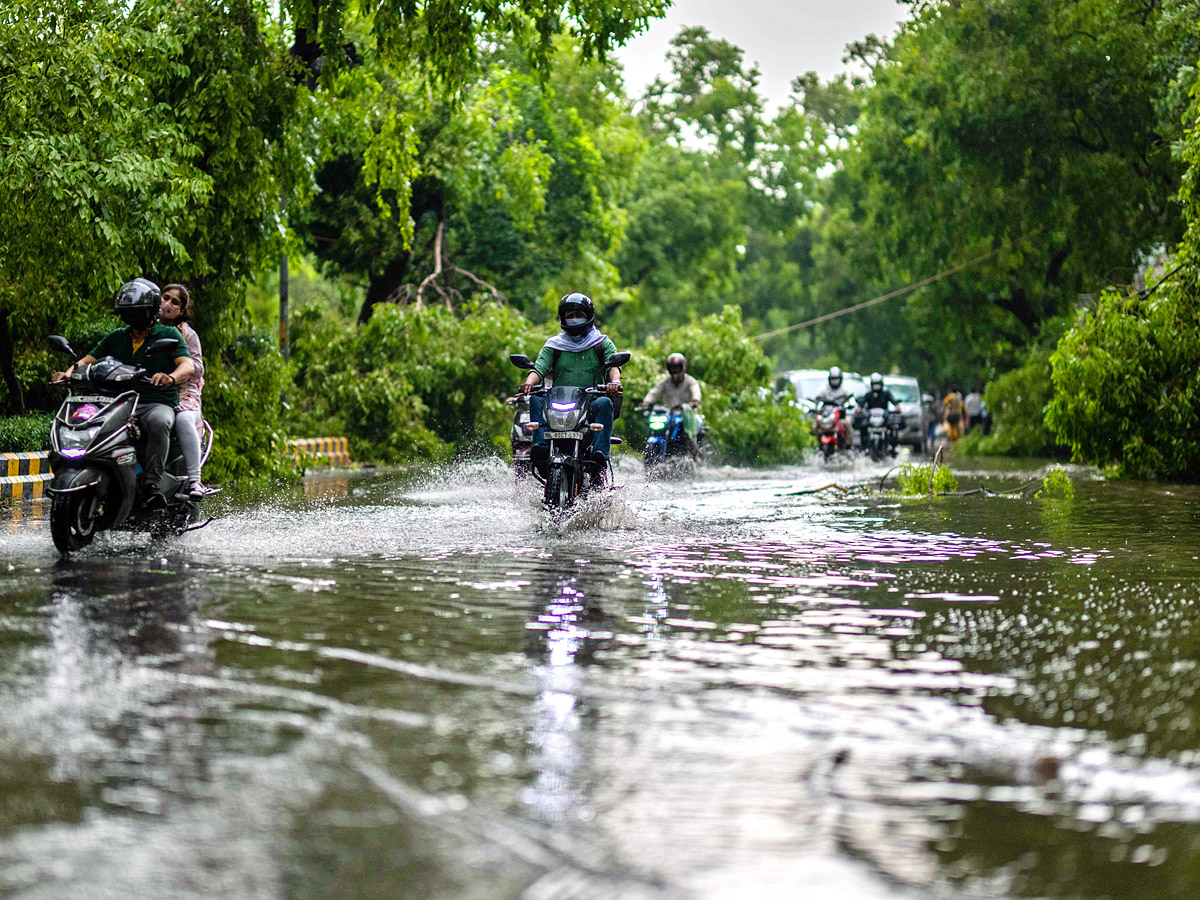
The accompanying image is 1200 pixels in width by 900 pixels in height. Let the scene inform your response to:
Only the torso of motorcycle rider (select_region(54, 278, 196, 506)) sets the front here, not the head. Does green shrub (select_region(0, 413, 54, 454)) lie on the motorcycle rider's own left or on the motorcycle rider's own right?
on the motorcycle rider's own right

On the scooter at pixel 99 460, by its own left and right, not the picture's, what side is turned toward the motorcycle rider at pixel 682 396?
back

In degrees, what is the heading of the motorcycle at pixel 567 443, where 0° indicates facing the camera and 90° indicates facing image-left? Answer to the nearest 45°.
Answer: approximately 0°

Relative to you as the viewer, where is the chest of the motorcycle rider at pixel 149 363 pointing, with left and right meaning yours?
facing the viewer and to the left of the viewer

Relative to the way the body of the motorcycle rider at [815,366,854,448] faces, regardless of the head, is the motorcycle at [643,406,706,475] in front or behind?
in front

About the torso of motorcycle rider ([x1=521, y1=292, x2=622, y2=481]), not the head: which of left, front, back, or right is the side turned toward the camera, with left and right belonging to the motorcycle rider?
front

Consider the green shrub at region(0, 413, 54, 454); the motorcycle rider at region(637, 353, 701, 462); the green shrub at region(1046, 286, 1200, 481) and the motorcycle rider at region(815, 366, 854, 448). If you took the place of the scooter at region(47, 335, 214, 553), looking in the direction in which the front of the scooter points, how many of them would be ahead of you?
0

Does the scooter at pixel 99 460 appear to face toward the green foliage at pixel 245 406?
no

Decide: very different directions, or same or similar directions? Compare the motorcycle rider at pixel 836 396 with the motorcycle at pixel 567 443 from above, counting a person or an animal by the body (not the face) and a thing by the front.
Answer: same or similar directions

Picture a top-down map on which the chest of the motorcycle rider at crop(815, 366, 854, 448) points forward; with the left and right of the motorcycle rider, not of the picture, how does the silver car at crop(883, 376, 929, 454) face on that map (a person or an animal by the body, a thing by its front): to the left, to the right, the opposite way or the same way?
the same way

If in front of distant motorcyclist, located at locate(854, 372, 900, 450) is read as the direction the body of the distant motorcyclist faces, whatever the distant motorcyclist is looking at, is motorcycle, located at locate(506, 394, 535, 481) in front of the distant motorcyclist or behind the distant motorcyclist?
in front

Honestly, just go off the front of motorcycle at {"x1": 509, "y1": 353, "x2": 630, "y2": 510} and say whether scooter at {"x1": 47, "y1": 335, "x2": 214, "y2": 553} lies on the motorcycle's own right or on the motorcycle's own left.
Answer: on the motorcycle's own right

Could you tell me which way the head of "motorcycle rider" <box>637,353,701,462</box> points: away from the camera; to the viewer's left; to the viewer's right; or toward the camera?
toward the camera

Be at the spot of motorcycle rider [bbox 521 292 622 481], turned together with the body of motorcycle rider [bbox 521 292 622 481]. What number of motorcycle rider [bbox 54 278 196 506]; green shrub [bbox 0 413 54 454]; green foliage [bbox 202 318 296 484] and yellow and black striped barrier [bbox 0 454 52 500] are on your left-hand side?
0

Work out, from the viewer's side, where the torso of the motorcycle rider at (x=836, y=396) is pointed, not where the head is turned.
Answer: toward the camera

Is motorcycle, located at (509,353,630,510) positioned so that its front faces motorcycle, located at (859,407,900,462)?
no
